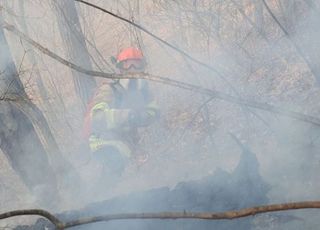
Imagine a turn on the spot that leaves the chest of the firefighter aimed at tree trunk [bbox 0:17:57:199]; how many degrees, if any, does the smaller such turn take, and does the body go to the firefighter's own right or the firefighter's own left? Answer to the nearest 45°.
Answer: approximately 135° to the firefighter's own right

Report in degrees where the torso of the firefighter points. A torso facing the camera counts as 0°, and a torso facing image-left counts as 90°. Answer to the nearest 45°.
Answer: approximately 315°
